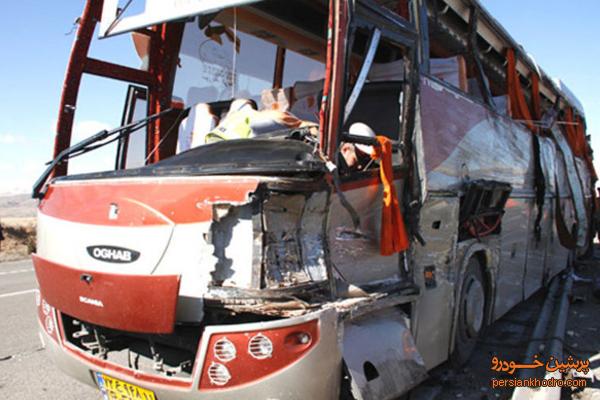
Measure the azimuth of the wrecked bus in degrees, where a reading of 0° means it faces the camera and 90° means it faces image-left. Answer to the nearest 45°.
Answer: approximately 45°
